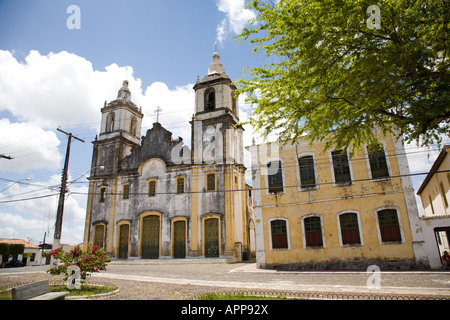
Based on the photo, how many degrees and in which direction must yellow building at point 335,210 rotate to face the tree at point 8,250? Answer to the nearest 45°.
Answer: approximately 90° to its right

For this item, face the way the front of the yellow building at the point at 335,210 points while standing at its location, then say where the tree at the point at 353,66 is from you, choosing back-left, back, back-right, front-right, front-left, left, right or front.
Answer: front

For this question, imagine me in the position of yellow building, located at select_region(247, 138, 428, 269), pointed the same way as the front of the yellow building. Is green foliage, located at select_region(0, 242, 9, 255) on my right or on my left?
on my right

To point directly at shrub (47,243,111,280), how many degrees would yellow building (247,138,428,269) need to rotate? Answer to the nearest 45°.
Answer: approximately 45° to its right

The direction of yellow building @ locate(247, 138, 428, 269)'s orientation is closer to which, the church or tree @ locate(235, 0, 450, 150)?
the tree

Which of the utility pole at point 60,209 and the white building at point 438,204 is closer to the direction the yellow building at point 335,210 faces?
the utility pole

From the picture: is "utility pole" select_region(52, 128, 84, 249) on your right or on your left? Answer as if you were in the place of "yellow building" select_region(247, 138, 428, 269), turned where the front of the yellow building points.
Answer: on your right

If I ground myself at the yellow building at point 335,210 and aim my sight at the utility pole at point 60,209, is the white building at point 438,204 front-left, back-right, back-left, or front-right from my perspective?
back-right

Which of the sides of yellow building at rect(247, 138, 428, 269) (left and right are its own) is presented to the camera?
front
